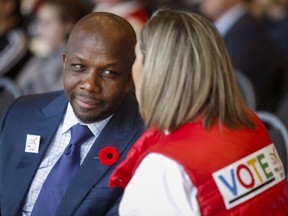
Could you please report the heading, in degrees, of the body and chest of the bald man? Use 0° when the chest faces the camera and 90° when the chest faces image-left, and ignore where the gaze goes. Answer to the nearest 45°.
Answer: approximately 0°

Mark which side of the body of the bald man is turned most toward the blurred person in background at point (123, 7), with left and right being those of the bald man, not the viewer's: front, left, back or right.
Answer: back

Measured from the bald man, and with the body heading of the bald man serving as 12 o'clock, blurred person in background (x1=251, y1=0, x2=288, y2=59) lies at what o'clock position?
The blurred person in background is roughly at 7 o'clock from the bald man.

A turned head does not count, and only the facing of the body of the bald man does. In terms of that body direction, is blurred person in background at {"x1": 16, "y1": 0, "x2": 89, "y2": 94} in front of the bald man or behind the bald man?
behind

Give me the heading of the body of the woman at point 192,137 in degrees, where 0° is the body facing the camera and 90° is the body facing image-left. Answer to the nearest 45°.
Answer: approximately 135°

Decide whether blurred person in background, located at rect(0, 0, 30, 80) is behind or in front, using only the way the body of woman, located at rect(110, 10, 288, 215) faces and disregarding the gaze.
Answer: in front

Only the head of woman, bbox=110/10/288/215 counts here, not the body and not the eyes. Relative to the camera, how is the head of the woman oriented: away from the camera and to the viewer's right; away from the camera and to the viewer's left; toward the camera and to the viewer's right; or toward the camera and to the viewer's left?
away from the camera and to the viewer's left

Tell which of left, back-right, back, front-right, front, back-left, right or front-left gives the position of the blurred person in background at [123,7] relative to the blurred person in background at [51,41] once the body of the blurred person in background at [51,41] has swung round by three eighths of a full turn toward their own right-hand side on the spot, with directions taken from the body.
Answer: front-right

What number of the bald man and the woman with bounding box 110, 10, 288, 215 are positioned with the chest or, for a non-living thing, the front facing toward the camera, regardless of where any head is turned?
1

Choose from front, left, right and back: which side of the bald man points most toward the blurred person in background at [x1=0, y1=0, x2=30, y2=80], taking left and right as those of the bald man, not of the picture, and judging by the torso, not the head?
back
